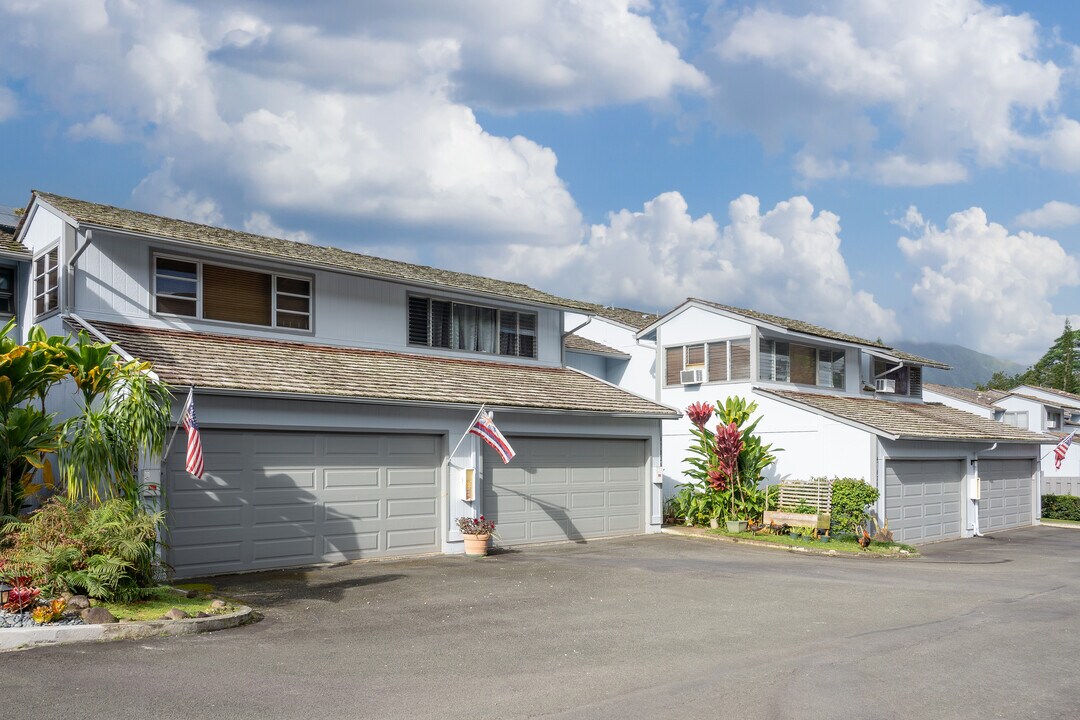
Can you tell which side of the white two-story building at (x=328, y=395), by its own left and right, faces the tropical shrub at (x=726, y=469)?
left

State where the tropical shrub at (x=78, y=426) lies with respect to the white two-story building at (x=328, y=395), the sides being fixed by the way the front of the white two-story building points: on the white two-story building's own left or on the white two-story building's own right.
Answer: on the white two-story building's own right

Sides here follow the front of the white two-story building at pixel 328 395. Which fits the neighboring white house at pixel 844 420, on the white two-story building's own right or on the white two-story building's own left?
on the white two-story building's own left

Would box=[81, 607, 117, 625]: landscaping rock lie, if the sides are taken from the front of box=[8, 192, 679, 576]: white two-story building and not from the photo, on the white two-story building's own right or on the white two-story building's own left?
on the white two-story building's own right

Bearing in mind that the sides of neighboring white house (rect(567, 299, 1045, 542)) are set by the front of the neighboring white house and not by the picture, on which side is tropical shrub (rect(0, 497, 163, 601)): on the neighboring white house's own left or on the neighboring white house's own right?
on the neighboring white house's own right
